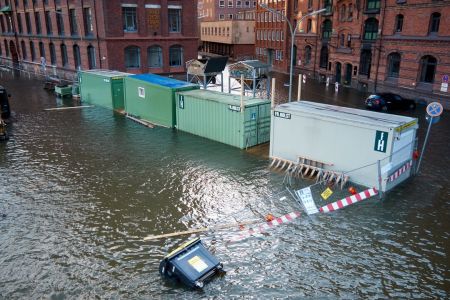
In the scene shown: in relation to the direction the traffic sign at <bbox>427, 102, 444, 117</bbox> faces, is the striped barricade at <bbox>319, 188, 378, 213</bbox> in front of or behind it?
in front

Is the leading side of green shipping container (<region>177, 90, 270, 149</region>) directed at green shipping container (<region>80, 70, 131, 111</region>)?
no

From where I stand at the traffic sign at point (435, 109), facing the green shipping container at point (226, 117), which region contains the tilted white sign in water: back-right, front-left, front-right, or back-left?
front-left

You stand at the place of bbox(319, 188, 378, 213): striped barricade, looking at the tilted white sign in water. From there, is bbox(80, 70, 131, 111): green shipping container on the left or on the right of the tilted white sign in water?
right

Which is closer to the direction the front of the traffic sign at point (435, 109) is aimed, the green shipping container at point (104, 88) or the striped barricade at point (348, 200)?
the striped barricade

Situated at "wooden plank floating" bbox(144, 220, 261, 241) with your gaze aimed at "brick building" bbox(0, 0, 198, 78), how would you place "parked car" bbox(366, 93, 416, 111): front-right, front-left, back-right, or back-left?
front-right

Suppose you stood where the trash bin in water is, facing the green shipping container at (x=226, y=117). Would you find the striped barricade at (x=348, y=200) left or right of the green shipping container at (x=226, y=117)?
right

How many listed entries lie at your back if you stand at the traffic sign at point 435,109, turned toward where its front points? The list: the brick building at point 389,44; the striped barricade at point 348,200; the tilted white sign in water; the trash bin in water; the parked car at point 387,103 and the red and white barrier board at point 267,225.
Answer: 2

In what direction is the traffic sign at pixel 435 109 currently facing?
toward the camera

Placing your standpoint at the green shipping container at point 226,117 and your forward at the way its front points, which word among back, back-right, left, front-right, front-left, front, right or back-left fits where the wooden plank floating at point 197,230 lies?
front-right

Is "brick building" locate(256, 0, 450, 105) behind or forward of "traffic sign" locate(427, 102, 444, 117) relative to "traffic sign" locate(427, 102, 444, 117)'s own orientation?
behind

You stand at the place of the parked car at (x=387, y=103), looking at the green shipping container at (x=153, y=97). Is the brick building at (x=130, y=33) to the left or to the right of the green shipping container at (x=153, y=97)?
right

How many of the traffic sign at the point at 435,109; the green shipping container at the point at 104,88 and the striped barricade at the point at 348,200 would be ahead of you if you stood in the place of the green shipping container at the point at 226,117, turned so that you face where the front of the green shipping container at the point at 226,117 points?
2

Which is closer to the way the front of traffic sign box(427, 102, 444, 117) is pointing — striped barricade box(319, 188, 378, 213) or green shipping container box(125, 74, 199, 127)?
the striped barricade

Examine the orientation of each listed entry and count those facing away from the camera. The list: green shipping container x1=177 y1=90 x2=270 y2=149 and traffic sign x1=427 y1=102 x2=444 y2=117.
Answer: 0

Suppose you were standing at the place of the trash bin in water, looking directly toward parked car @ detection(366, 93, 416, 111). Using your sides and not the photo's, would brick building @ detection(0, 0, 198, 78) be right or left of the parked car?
left

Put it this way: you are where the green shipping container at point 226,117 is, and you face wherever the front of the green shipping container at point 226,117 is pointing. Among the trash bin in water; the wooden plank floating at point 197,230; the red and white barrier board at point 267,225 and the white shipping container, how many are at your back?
0
